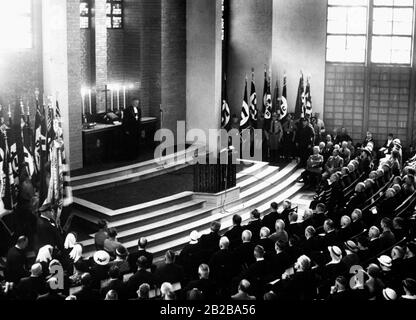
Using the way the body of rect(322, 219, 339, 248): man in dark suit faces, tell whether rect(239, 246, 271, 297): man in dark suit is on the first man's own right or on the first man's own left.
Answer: on the first man's own left

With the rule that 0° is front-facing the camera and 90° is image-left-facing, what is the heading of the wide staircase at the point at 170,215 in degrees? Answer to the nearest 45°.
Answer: approximately 315°

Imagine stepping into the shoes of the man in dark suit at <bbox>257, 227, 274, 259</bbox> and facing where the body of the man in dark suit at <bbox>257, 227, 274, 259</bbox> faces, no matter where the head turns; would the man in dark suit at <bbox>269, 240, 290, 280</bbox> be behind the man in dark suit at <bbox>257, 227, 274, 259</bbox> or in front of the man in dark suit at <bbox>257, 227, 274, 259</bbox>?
behind

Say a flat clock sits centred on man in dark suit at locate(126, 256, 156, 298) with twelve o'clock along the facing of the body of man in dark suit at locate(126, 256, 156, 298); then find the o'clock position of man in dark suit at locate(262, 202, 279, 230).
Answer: man in dark suit at locate(262, 202, 279, 230) is roughly at 1 o'clock from man in dark suit at locate(126, 256, 156, 298).

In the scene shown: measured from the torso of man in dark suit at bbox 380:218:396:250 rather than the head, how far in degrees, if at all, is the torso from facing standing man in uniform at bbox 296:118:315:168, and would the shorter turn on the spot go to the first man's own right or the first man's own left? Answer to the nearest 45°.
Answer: approximately 45° to the first man's own right

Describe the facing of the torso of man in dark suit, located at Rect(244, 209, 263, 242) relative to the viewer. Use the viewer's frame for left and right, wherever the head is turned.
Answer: facing away from the viewer and to the left of the viewer

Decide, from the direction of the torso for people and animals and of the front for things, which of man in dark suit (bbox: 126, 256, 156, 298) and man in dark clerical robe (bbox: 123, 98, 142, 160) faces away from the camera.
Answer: the man in dark suit

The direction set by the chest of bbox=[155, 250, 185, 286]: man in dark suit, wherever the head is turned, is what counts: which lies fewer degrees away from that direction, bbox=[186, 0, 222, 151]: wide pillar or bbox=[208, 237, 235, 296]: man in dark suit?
the wide pillar

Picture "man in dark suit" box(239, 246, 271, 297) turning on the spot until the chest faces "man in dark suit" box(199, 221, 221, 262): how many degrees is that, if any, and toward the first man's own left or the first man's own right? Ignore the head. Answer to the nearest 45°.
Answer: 0° — they already face them

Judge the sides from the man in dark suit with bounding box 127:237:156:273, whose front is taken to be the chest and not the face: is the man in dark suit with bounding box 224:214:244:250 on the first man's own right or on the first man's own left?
on the first man's own right

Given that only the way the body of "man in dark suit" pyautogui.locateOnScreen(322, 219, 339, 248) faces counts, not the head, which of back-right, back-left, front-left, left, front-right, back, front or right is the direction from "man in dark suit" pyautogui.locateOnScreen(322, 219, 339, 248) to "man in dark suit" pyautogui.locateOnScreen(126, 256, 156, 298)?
left

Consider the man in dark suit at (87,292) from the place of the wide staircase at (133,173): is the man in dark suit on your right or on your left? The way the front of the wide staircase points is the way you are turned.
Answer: on your right

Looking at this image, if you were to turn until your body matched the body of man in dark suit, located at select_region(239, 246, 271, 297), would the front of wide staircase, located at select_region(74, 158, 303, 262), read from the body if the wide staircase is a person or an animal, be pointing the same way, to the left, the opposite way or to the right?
the opposite way

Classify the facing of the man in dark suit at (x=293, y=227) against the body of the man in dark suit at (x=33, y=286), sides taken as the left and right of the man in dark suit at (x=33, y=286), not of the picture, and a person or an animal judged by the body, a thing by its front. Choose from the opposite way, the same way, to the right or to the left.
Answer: to the left

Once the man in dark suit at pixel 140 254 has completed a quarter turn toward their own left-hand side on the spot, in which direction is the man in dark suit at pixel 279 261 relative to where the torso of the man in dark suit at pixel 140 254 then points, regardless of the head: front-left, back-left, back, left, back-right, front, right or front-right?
back

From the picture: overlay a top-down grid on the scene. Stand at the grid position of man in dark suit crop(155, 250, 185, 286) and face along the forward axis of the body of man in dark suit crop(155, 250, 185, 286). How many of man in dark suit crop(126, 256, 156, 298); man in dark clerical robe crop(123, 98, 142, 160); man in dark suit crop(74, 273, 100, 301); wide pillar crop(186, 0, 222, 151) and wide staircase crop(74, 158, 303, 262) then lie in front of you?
3
